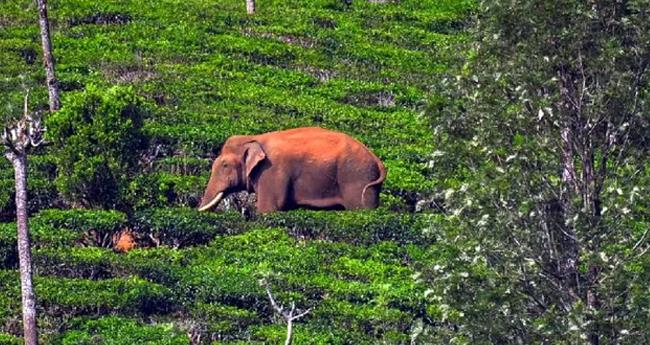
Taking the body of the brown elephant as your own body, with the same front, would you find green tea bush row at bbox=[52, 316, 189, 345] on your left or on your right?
on your left

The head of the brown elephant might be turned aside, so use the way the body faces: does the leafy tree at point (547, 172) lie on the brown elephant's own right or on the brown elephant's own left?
on the brown elephant's own left

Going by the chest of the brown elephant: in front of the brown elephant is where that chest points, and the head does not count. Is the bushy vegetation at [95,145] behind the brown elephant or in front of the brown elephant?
in front

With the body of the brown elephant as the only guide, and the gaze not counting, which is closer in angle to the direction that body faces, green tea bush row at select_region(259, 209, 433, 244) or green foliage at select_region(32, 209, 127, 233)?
the green foliage

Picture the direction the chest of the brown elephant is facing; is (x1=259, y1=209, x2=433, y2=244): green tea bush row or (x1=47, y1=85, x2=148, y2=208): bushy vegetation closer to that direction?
the bushy vegetation

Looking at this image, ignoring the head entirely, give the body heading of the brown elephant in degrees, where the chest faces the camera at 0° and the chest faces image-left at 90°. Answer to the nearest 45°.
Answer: approximately 90°
